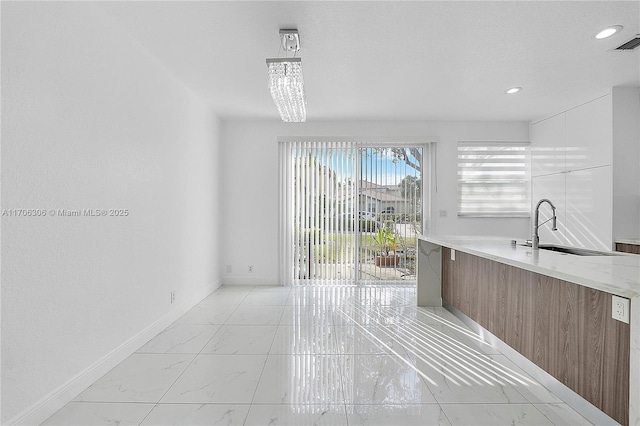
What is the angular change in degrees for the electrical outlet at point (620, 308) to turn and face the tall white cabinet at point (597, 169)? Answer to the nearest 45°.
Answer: approximately 135° to its right

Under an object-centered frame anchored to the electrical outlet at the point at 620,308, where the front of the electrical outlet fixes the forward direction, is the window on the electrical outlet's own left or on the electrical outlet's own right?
on the electrical outlet's own right

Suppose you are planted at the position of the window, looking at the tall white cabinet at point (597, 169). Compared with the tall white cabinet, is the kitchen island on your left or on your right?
right

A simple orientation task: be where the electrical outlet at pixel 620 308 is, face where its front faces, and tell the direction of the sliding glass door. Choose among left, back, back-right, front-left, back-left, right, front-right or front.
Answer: right

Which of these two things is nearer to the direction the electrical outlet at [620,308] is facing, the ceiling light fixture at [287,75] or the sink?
the ceiling light fixture

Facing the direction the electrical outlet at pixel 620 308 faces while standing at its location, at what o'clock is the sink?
The sink is roughly at 4 o'clock from the electrical outlet.

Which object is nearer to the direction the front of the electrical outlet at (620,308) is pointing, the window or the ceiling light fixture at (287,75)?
the ceiling light fixture

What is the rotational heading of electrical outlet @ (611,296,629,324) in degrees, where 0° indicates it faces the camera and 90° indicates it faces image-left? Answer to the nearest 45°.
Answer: approximately 45°
